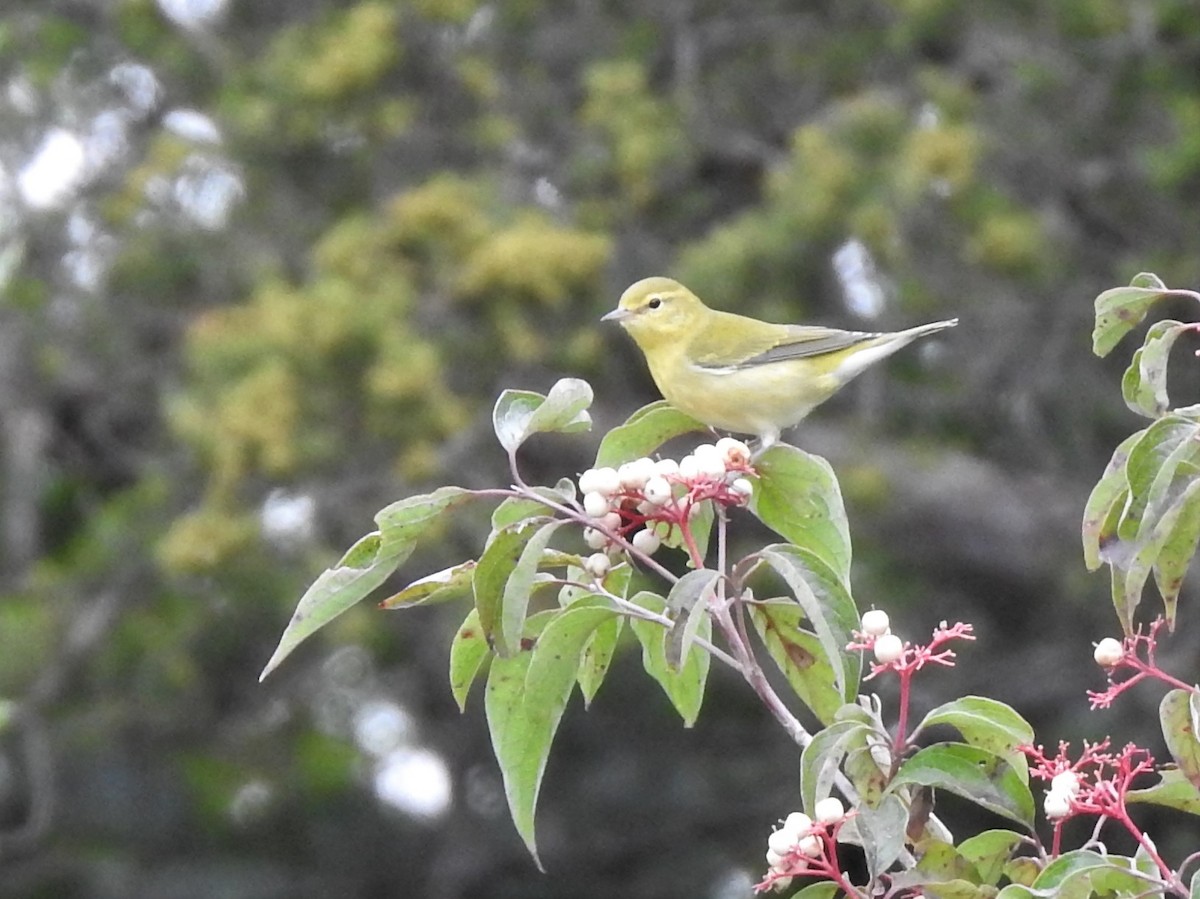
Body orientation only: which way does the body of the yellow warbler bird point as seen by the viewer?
to the viewer's left
